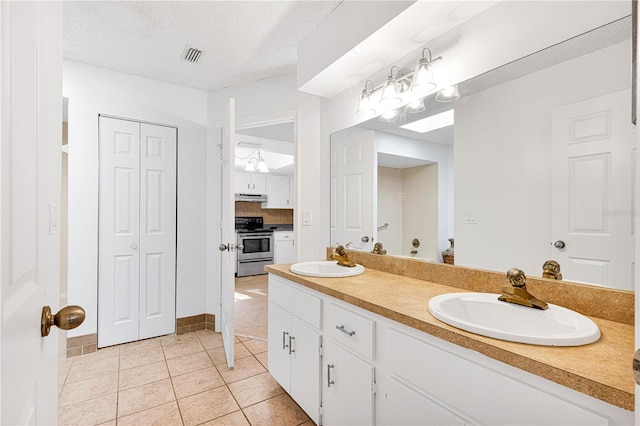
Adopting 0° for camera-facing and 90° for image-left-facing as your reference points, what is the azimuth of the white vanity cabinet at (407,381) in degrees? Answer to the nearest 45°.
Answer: approximately 45°

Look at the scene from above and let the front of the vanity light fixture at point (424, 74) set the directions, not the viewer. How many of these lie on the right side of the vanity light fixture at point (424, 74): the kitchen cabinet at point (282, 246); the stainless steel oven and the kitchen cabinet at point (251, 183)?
3

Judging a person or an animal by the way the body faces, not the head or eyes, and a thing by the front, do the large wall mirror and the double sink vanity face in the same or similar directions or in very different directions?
same or similar directions

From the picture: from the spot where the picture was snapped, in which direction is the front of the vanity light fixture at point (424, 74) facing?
facing the viewer and to the left of the viewer

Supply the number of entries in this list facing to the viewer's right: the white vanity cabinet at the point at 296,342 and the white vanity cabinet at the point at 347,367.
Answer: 0

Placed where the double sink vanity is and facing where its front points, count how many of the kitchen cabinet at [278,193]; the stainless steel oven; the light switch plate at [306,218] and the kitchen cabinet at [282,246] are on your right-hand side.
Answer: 4

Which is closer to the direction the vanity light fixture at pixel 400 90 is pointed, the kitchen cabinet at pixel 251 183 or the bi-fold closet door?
the bi-fold closet door

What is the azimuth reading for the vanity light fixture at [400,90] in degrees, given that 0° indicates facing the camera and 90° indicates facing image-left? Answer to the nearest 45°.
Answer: approximately 45°

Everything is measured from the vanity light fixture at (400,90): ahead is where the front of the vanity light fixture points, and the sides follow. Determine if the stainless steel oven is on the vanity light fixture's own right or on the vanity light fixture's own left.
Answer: on the vanity light fixture's own right
